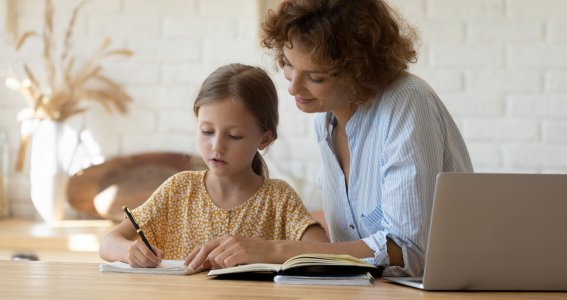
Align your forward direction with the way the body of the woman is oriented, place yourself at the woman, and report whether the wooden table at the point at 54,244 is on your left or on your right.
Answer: on your right

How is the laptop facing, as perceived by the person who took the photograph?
facing away from the viewer and to the left of the viewer

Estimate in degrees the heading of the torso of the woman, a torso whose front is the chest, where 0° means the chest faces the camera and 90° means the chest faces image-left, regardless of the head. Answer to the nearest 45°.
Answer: approximately 45°

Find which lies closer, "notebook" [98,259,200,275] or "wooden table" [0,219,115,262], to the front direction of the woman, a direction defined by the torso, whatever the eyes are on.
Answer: the notebook

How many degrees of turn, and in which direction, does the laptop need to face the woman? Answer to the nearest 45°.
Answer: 0° — it already faces them
